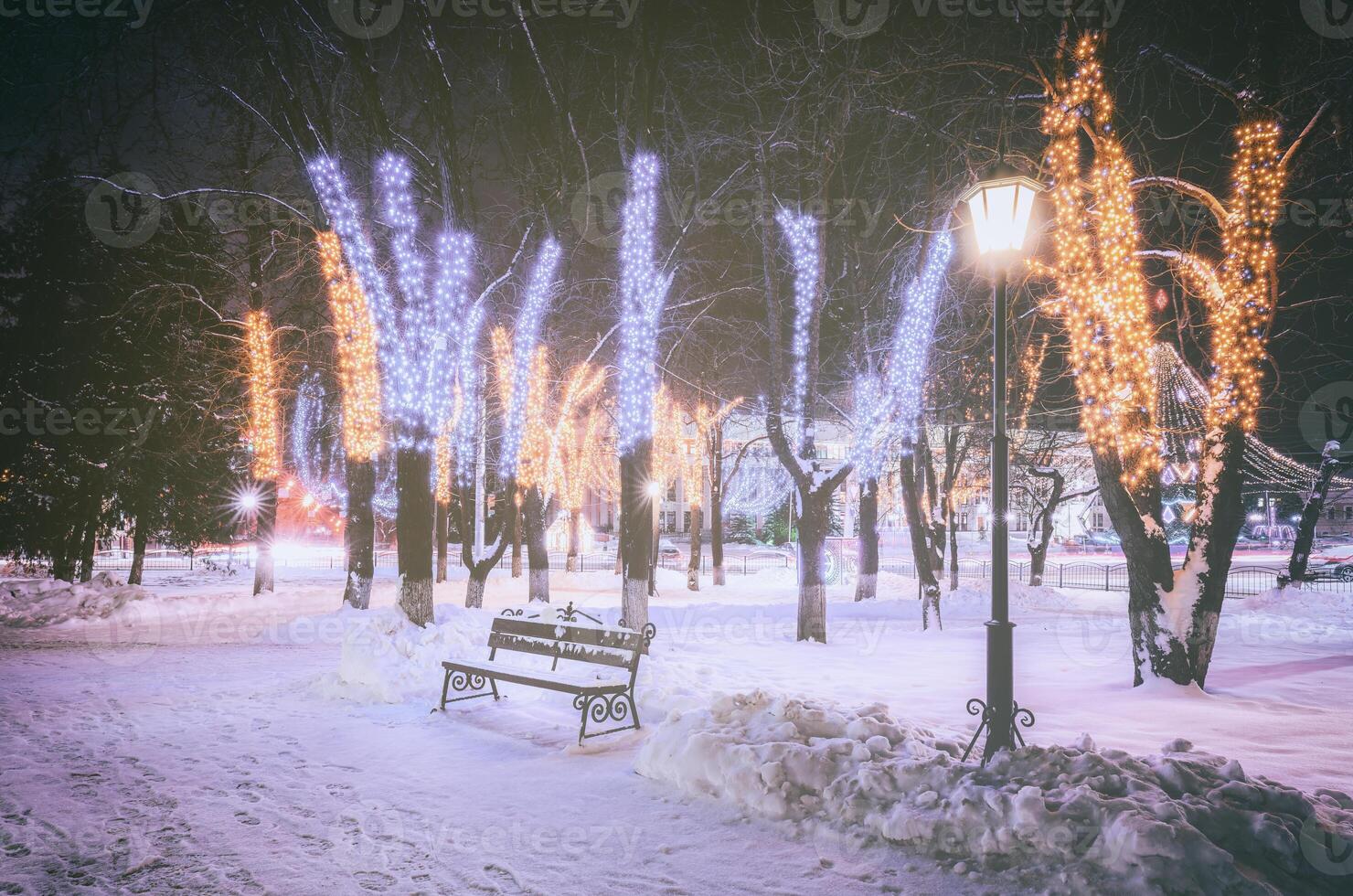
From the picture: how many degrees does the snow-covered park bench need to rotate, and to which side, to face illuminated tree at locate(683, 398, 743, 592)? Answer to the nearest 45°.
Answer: approximately 135° to its right

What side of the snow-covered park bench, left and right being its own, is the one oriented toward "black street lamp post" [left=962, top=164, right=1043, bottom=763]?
left

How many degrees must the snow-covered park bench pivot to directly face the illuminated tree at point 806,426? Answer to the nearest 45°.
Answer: approximately 180°

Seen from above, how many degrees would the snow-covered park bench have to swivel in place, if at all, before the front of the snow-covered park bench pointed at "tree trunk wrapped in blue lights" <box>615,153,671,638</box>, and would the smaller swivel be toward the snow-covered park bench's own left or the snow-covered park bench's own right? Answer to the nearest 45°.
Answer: approximately 135° to the snow-covered park bench's own right

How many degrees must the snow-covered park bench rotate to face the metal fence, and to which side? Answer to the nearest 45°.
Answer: approximately 135° to its right

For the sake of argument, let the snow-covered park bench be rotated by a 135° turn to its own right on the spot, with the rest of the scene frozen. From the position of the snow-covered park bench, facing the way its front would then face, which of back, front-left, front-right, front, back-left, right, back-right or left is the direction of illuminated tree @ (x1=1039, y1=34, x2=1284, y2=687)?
right

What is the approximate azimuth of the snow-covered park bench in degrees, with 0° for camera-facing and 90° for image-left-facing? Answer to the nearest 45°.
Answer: approximately 45°

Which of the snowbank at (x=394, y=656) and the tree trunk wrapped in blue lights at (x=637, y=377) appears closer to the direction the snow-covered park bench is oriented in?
the snowbank

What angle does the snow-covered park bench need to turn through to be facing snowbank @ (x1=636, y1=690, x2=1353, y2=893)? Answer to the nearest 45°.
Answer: approximately 90° to its left

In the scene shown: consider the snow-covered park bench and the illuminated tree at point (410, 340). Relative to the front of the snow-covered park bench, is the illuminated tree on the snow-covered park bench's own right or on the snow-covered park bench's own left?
on the snow-covered park bench's own right

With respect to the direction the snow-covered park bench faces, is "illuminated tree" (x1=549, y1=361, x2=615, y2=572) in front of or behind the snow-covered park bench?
behind

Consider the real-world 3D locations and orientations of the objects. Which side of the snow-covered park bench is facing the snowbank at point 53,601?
right

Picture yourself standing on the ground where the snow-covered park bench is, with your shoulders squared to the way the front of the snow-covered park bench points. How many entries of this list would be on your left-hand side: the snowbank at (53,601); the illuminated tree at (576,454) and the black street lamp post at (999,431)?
1
